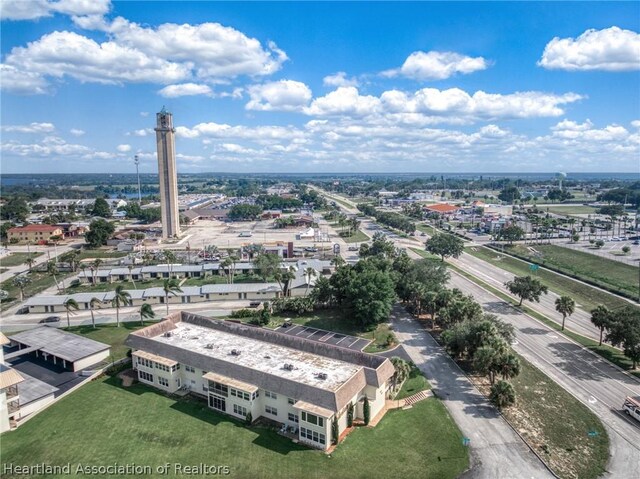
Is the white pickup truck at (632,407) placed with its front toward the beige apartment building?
no

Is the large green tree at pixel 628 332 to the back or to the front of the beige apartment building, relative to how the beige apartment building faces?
to the back

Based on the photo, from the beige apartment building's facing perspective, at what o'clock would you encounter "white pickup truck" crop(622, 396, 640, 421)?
The white pickup truck is roughly at 8 o'clock from the beige apartment building.
